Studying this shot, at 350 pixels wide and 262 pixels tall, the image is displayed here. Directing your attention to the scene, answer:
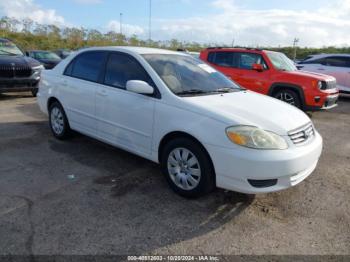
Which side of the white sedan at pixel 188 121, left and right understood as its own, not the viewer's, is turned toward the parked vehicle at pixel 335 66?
left

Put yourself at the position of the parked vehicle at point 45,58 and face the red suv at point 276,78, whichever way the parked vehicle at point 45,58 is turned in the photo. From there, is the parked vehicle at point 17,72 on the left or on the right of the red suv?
right

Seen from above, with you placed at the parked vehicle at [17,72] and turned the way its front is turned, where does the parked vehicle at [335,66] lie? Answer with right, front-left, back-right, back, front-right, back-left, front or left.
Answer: front-left

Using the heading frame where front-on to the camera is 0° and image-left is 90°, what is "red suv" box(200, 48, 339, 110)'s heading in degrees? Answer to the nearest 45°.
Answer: approximately 315°

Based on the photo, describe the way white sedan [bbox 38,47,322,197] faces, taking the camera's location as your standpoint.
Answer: facing the viewer and to the right of the viewer

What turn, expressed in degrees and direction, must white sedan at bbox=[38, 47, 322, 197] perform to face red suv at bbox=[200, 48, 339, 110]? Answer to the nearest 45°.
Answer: approximately 90° to its left

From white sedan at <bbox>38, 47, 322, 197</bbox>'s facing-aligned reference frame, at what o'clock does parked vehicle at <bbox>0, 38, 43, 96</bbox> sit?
The parked vehicle is roughly at 6 o'clock from the white sedan.

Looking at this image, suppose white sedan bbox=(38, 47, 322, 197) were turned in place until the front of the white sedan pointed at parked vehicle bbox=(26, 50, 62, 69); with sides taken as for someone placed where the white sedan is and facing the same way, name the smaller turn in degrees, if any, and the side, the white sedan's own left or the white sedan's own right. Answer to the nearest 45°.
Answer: approximately 180°
